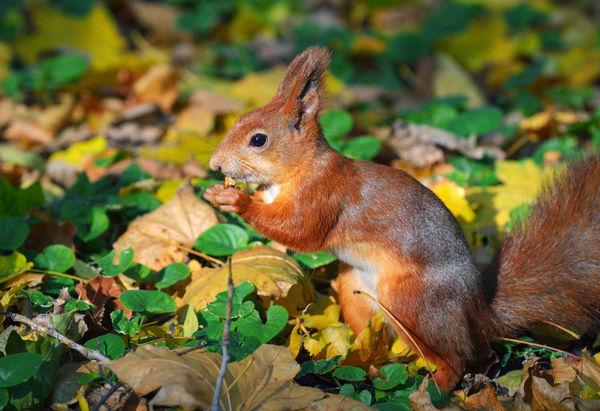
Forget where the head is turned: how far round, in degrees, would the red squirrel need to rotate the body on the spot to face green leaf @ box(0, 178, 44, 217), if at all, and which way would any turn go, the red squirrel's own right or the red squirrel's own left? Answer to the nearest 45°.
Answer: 0° — it already faces it

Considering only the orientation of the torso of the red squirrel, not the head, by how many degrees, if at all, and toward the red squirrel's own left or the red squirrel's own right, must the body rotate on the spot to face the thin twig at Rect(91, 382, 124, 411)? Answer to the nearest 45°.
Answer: approximately 45° to the red squirrel's own left

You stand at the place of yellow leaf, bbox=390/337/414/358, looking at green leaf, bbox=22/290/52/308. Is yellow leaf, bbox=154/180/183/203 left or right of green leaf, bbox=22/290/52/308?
right

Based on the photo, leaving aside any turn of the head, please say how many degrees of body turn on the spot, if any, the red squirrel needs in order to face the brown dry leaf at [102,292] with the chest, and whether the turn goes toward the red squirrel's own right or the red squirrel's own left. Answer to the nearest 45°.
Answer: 0° — it already faces it

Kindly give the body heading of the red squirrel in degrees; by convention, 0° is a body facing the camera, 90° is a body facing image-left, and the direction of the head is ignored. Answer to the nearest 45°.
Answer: approximately 90°
